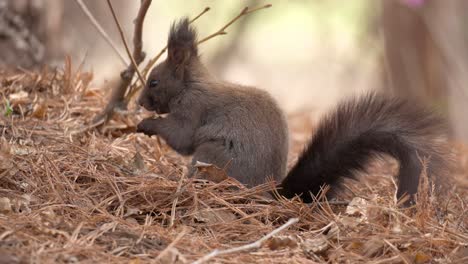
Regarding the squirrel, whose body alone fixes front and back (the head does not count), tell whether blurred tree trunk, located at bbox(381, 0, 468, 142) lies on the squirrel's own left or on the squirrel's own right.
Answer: on the squirrel's own right

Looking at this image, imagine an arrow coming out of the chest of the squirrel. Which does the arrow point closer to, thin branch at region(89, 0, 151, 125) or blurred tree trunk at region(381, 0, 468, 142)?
the thin branch

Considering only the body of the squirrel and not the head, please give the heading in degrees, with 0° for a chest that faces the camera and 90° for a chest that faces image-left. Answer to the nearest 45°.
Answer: approximately 90°

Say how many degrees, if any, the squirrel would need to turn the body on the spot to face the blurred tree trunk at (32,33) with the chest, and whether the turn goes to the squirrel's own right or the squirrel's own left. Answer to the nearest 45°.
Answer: approximately 45° to the squirrel's own right

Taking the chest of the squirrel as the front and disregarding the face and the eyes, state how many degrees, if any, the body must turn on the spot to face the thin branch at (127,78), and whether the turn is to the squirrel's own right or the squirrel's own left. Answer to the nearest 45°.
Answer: approximately 45° to the squirrel's own right
